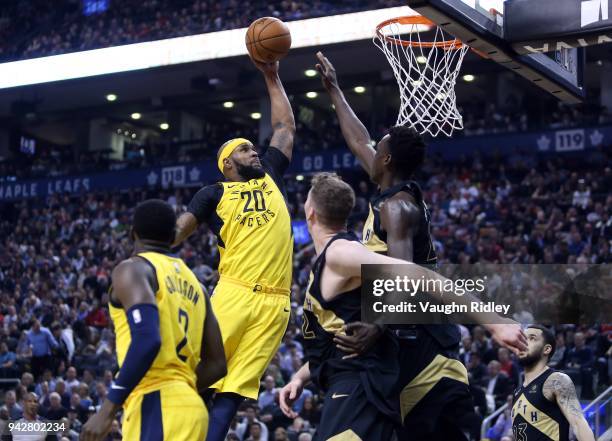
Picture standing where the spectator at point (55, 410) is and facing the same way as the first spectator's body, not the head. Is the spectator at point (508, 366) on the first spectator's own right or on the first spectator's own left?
on the first spectator's own left

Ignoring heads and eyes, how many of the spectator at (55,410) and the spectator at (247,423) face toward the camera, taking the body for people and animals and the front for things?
2

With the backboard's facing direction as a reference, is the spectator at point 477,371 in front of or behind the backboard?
in front

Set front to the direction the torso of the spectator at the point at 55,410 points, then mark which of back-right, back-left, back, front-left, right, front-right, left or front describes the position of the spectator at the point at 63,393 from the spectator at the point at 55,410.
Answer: back

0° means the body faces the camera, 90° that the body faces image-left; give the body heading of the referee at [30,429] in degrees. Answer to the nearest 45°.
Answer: approximately 0°

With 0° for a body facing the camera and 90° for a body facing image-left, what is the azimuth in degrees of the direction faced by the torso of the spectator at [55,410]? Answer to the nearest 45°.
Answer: approximately 0°

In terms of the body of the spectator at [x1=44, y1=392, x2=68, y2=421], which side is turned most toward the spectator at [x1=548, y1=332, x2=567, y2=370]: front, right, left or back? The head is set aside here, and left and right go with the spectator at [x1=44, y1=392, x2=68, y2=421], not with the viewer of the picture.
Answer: left

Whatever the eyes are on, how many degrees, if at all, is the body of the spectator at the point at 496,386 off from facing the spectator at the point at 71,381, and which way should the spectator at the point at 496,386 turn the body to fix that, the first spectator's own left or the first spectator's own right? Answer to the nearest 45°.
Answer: approximately 45° to the first spectator's own right

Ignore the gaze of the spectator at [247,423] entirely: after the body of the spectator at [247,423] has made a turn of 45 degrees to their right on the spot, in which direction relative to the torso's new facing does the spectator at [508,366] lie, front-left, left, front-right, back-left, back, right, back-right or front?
back-left
